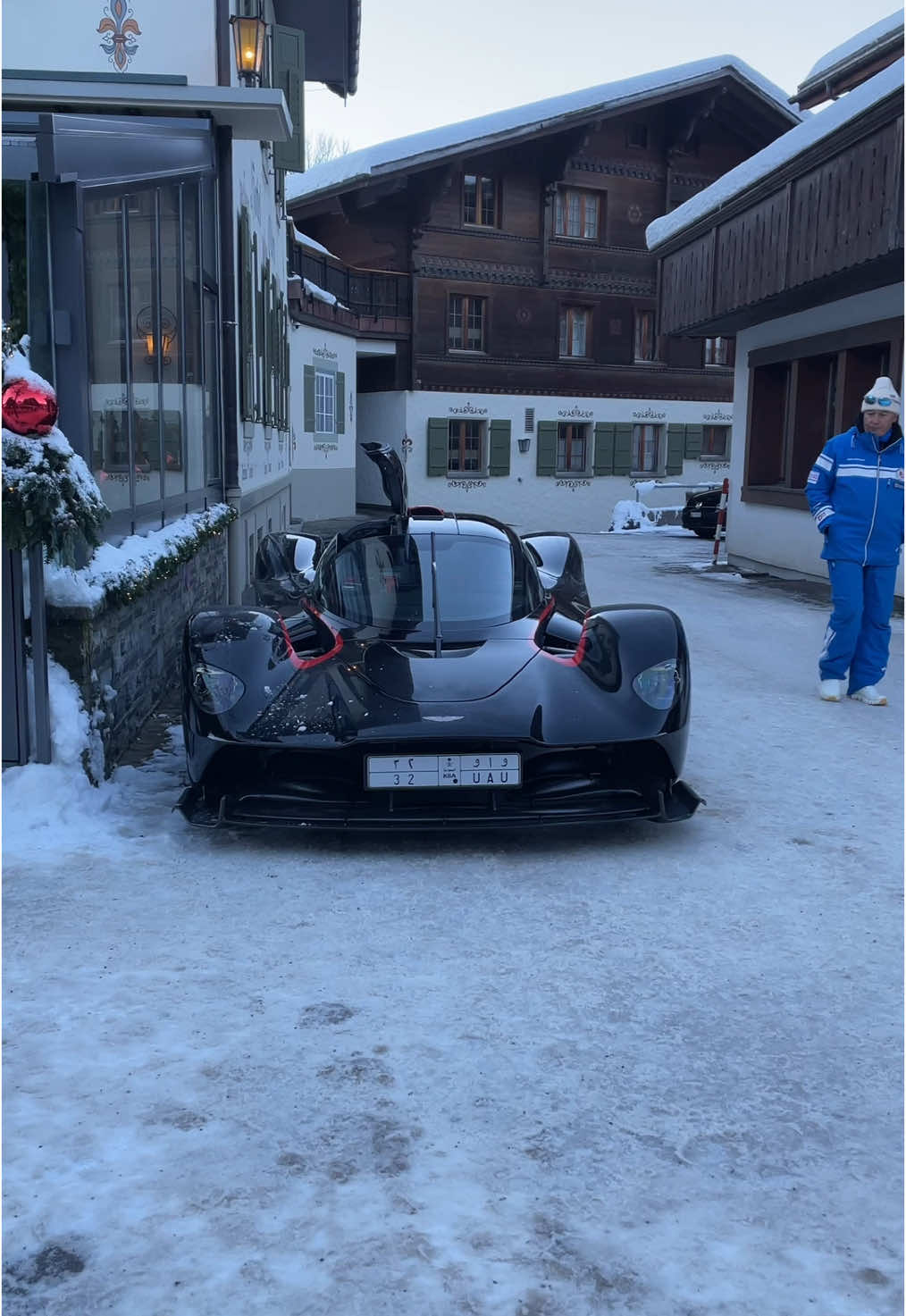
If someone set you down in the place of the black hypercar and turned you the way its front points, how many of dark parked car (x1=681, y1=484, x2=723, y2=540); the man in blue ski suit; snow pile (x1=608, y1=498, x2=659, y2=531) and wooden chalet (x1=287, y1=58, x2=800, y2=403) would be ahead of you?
0

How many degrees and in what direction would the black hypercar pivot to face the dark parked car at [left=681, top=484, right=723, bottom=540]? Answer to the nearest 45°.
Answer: approximately 180°

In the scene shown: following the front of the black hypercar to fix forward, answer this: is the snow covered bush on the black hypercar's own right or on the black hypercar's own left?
on the black hypercar's own right

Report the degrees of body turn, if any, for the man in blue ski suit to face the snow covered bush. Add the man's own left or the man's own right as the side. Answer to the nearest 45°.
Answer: approximately 45° to the man's own right

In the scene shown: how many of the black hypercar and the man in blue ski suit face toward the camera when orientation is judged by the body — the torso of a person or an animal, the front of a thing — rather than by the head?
2

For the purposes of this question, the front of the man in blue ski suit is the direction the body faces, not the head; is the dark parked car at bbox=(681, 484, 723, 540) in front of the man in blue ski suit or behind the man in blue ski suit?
behind

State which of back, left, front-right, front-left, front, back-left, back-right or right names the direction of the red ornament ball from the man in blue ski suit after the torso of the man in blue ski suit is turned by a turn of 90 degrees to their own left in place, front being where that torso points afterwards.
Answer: back-right

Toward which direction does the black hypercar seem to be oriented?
toward the camera

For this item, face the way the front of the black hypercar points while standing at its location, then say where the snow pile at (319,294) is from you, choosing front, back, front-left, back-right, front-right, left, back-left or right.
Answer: back

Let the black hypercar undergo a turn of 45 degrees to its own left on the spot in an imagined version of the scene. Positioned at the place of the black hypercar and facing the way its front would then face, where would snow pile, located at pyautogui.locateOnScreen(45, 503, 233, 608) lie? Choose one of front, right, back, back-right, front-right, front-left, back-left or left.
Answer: back

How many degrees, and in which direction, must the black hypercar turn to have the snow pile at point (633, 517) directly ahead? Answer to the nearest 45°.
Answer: approximately 180°

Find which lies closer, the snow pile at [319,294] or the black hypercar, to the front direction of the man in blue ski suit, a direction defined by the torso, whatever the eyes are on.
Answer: the black hypercar

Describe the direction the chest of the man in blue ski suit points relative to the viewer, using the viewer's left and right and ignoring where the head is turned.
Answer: facing the viewer

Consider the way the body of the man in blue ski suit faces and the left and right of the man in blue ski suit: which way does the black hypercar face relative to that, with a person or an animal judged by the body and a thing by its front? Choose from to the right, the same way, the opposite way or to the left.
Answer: the same way

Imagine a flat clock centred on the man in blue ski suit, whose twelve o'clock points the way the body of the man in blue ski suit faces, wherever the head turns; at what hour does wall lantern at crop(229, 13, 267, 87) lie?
The wall lantern is roughly at 4 o'clock from the man in blue ski suit.

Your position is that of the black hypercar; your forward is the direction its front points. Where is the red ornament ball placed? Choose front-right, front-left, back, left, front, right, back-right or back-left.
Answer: right
